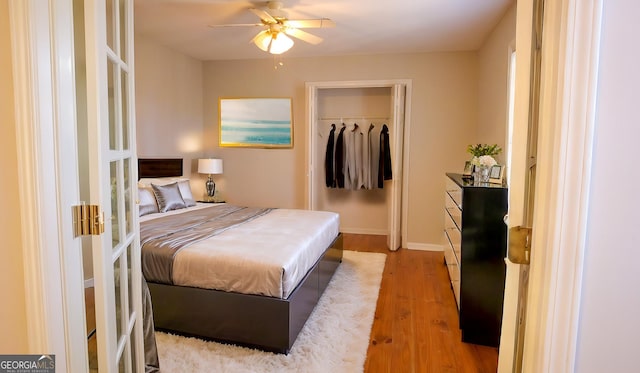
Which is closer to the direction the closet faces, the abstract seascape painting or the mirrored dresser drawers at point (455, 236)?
the mirrored dresser drawers

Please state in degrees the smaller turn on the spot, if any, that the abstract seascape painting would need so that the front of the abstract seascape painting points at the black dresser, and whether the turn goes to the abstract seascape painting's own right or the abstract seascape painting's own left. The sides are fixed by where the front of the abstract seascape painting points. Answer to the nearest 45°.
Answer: approximately 45° to the abstract seascape painting's own left

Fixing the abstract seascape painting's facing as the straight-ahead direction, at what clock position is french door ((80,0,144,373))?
The french door is roughly at 12 o'clock from the abstract seascape painting.

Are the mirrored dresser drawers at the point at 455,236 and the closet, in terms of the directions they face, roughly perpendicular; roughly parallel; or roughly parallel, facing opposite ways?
roughly perpendicular

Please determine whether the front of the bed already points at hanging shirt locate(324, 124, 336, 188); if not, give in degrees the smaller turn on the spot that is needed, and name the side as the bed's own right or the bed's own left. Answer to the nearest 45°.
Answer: approximately 90° to the bed's own left

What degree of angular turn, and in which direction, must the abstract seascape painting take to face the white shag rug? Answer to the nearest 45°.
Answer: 0° — it already faces it

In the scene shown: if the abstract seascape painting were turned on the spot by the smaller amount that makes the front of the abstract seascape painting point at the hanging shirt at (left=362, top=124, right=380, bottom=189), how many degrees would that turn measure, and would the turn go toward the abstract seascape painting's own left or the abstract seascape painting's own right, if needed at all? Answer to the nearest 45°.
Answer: approximately 90° to the abstract seascape painting's own left

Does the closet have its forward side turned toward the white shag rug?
yes

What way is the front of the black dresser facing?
to the viewer's left

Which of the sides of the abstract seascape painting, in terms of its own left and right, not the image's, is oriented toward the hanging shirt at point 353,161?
left
